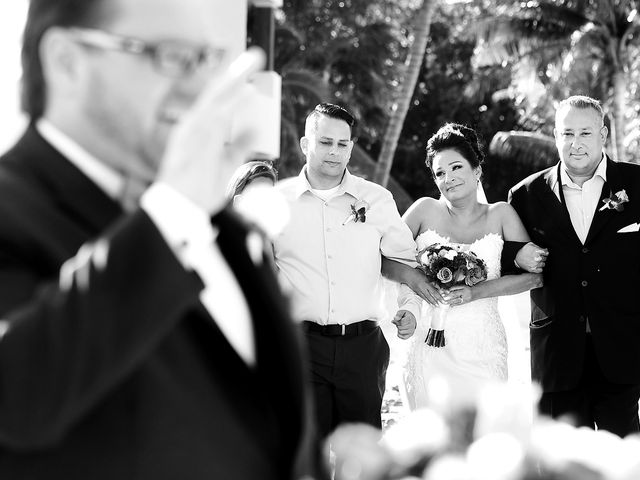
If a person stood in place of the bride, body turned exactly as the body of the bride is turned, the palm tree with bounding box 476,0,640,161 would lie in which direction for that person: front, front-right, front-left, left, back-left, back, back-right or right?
back

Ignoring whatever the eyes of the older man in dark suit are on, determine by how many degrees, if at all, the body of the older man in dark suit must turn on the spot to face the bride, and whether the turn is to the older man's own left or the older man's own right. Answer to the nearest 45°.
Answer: approximately 90° to the older man's own right

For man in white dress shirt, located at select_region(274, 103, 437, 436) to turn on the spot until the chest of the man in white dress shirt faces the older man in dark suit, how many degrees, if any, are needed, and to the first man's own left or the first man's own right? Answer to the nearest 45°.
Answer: approximately 90° to the first man's own left

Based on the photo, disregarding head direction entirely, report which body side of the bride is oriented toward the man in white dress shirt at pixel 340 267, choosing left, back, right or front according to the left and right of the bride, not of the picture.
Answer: right

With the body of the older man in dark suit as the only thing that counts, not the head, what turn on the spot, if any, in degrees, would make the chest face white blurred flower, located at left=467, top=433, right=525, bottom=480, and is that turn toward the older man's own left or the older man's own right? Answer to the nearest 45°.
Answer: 0° — they already face it

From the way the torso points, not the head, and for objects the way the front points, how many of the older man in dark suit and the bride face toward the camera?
2

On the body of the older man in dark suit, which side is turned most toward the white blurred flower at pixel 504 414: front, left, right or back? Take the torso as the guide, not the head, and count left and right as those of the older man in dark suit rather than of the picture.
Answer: front

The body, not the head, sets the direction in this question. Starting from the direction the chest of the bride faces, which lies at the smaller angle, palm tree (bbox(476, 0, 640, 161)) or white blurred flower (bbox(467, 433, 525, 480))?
the white blurred flower
